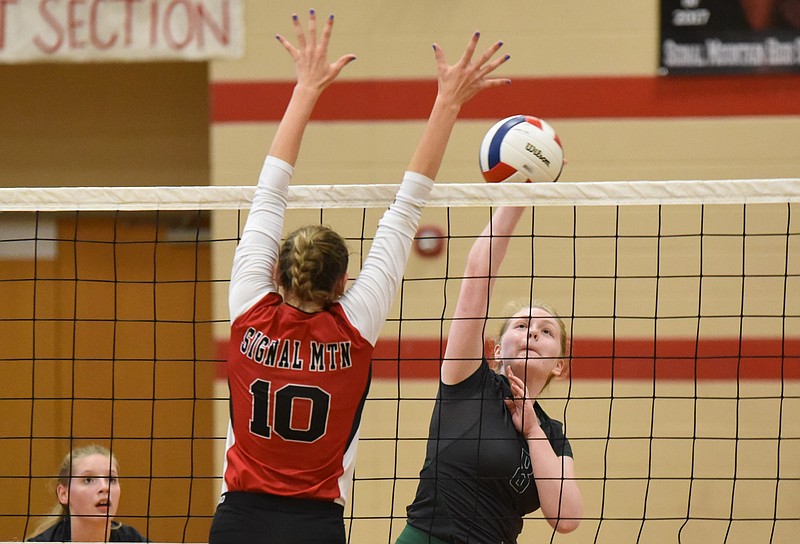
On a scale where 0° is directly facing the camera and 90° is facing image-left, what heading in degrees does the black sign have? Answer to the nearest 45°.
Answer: approximately 0°

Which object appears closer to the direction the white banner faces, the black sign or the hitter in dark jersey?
the hitter in dark jersey

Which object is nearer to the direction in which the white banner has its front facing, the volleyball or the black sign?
the volleyball

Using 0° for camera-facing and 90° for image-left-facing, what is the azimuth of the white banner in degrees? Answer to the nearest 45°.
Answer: approximately 0°

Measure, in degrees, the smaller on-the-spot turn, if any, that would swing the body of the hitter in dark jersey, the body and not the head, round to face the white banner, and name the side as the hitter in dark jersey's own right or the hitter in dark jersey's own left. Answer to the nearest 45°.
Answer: approximately 180°

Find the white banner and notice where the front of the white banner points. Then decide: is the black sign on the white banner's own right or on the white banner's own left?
on the white banner's own left

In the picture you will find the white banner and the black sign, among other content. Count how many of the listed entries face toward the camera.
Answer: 2

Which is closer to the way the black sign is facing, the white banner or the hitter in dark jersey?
the hitter in dark jersey

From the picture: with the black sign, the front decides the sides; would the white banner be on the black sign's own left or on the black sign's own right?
on the black sign's own right
